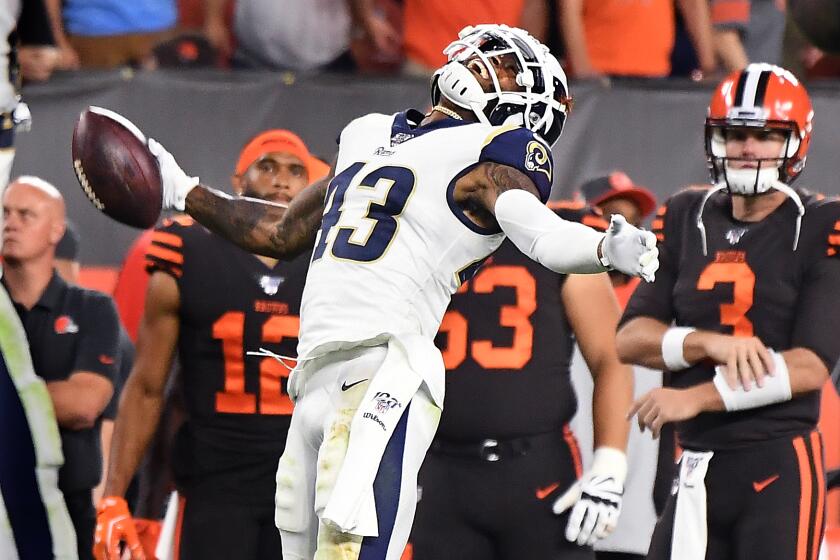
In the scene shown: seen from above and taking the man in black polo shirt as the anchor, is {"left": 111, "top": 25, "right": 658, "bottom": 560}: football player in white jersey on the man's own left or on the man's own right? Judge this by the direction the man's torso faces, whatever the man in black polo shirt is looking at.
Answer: on the man's own left

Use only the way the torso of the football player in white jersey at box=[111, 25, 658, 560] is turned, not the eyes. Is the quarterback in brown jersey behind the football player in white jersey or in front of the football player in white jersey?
behind

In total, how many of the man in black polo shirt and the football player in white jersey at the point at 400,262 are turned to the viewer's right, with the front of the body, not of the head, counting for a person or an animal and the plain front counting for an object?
0

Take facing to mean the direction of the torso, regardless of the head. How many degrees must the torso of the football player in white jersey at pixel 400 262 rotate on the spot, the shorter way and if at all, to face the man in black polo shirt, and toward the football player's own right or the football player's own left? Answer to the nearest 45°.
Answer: approximately 90° to the football player's own right

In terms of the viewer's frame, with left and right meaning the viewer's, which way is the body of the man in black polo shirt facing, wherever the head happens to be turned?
facing the viewer and to the left of the viewer

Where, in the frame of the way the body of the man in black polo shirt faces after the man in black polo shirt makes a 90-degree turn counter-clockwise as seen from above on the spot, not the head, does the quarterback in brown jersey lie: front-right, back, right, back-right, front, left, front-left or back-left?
front
